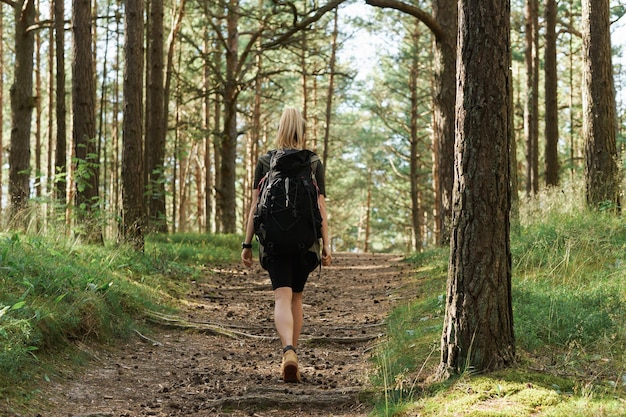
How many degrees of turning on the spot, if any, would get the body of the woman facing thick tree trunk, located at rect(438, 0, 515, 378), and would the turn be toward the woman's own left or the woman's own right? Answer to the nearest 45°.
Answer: approximately 135° to the woman's own right

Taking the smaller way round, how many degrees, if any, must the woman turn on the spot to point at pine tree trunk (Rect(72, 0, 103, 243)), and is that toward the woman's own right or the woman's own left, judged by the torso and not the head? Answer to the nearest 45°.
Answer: approximately 45° to the woman's own left

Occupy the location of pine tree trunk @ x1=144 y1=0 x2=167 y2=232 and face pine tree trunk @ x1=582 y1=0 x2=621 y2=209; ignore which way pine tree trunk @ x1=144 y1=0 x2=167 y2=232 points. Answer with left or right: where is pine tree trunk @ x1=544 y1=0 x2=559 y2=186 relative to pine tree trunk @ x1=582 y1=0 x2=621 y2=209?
left

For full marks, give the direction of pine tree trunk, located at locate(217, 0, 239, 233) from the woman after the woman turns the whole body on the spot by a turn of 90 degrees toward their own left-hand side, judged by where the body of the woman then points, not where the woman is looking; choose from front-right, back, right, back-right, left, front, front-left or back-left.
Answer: right

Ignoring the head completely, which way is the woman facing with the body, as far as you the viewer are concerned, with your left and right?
facing away from the viewer

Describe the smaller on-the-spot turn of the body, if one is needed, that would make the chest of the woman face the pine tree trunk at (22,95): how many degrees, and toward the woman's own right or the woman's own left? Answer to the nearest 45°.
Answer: approximately 45° to the woman's own left

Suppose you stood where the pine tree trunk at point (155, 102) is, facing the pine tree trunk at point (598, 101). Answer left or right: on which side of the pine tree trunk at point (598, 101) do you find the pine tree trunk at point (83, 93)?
right

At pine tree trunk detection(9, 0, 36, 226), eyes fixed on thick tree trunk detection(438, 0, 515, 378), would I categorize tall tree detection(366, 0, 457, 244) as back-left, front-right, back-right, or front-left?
front-left

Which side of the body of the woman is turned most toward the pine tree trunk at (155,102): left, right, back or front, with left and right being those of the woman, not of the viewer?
front

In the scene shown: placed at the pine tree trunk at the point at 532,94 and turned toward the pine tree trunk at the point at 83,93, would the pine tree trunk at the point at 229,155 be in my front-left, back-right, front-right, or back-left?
front-right

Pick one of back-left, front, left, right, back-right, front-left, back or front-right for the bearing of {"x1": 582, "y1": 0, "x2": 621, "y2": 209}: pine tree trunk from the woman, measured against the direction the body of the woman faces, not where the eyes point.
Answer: front-right

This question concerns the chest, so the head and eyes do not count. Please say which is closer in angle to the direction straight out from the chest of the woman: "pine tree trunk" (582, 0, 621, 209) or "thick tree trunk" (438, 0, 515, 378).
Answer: the pine tree trunk

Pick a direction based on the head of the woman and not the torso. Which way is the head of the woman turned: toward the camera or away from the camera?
away from the camera
